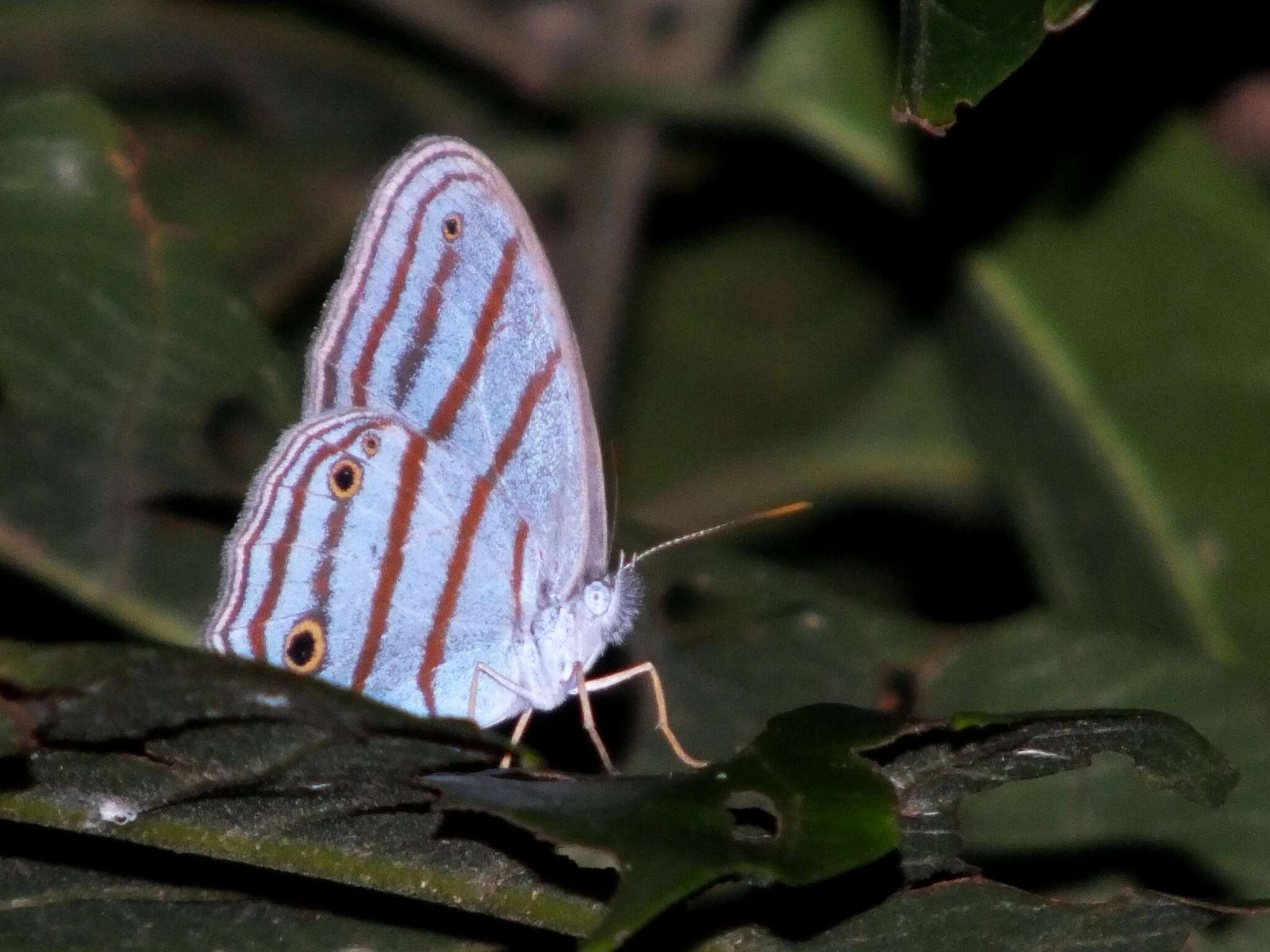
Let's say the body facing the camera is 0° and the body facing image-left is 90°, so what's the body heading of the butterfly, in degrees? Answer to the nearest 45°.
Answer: approximately 270°

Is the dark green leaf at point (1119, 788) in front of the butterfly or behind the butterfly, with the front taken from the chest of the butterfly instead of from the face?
in front

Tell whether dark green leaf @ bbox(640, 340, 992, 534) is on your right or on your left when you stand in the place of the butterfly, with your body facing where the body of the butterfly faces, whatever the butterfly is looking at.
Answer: on your left

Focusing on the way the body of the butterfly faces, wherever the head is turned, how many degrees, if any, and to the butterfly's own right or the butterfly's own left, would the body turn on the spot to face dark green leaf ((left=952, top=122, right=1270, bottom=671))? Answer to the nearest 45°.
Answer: approximately 45° to the butterfly's own left

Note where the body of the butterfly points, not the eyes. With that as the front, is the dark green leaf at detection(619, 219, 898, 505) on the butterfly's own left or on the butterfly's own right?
on the butterfly's own left
